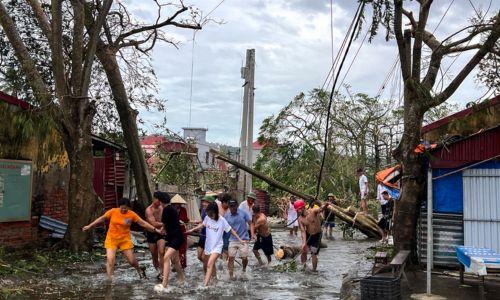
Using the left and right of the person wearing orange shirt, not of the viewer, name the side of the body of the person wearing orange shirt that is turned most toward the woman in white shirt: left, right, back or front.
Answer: left

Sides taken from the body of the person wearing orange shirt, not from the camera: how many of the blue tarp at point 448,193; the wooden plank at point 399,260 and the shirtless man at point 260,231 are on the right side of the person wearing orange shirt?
0

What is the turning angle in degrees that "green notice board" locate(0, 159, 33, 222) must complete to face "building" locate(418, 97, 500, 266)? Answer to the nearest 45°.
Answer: approximately 45° to its left

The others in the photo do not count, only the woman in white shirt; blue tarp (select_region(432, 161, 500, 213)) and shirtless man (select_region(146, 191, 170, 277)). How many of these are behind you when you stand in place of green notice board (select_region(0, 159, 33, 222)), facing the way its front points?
0

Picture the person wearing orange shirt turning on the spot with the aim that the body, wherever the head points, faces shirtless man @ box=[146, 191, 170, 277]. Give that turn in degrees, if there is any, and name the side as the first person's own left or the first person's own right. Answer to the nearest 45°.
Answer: approximately 135° to the first person's own left

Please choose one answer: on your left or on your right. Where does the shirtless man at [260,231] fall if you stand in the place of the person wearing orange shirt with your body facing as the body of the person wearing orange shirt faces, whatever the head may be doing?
on your left

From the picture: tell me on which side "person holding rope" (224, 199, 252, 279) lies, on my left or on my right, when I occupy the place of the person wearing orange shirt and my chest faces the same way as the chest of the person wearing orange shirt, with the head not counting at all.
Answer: on my left

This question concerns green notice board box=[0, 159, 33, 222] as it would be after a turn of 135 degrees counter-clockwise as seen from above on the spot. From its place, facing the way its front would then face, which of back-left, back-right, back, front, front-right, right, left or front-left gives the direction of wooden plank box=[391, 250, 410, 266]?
right

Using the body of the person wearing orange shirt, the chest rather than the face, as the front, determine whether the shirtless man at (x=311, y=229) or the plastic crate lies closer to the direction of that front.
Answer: the plastic crate

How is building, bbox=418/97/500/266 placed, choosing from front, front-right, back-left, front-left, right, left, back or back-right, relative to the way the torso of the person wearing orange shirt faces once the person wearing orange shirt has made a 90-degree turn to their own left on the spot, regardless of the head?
front

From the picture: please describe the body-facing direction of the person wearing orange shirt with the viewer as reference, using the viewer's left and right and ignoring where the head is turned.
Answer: facing the viewer

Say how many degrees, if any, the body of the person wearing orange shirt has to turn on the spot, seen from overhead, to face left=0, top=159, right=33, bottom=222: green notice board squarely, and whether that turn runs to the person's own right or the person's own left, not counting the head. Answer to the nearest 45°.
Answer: approximately 135° to the person's own right

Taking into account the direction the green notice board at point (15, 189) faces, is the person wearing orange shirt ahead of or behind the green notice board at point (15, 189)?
ahead

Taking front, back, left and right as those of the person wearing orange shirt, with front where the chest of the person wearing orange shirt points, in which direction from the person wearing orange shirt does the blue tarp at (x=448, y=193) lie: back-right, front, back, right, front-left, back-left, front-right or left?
left
